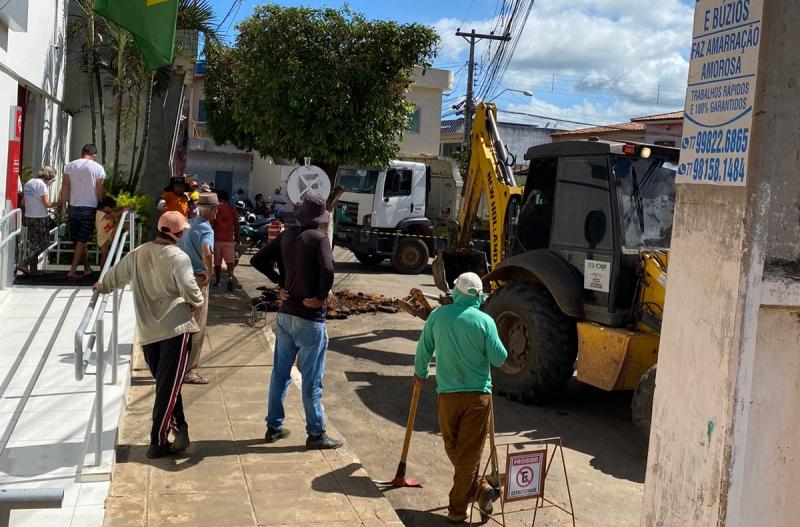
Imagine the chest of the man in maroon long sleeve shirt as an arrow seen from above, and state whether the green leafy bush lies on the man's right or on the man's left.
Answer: on the man's left

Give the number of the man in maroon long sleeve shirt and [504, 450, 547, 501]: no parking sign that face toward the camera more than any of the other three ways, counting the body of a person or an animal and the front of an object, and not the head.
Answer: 1

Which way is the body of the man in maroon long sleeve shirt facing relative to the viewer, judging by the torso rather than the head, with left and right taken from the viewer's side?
facing away from the viewer and to the right of the viewer

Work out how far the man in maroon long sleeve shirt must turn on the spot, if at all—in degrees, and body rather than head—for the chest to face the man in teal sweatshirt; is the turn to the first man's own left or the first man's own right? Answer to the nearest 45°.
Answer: approximately 90° to the first man's own right

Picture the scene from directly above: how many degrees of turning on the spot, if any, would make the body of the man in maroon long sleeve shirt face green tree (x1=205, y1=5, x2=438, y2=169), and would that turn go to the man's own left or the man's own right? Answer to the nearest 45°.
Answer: approximately 45° to the man's own left

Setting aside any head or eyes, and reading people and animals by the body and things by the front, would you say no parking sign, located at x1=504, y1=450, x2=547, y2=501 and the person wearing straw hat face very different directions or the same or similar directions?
very different directions

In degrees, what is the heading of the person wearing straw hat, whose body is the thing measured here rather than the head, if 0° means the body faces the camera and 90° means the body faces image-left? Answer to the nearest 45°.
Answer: approximately 225°

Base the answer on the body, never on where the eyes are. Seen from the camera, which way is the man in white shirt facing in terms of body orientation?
away from the camera

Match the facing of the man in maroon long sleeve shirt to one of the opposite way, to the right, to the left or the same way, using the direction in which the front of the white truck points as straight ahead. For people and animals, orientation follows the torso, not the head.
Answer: the opposite way
